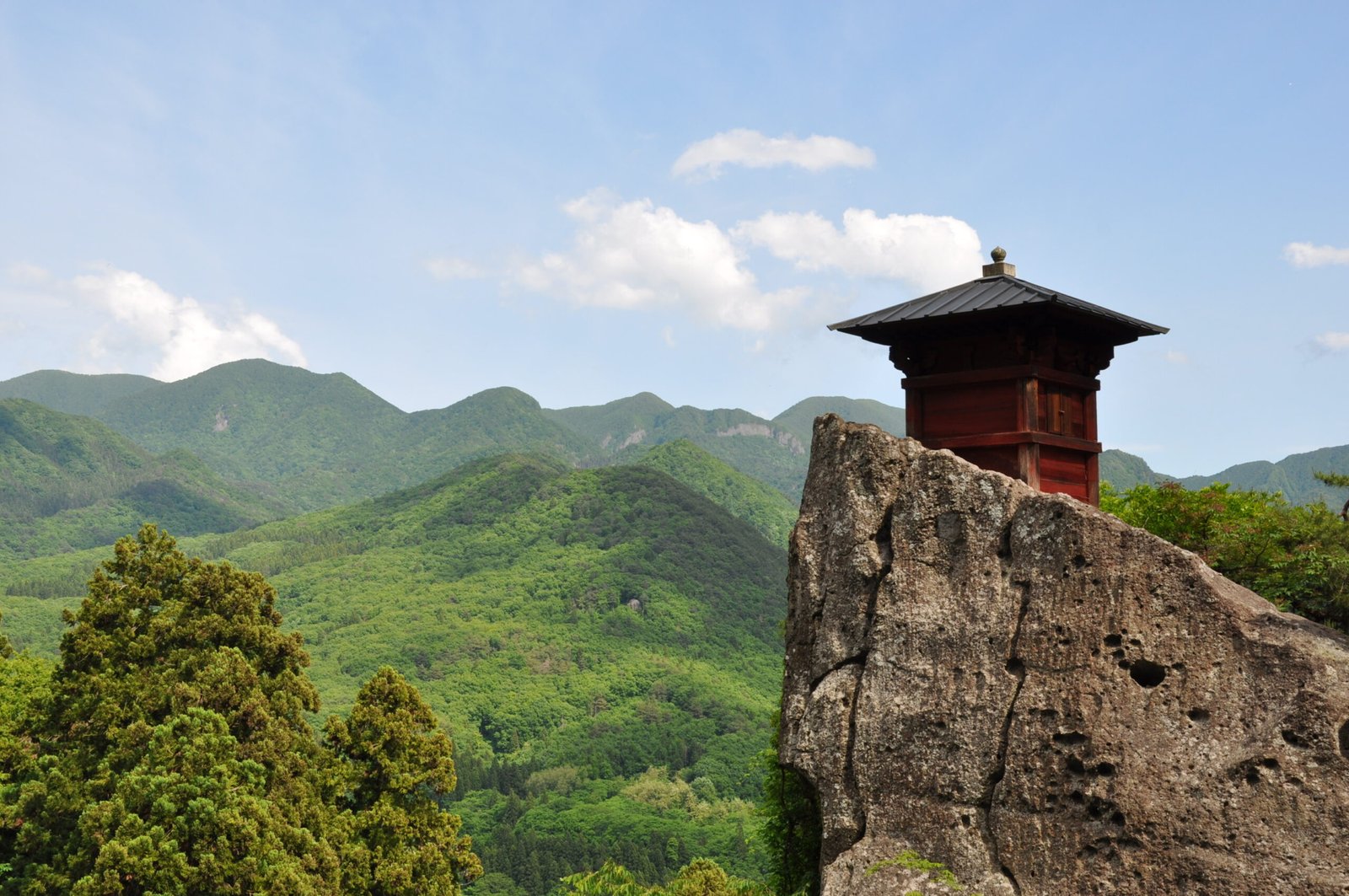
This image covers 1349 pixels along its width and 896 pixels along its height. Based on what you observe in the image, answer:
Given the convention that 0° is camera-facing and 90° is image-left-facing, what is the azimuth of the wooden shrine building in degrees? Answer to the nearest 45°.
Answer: approximately 315°

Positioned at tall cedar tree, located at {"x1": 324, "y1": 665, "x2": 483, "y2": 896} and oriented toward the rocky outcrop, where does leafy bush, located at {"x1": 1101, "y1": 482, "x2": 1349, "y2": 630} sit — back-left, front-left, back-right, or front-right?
front-left

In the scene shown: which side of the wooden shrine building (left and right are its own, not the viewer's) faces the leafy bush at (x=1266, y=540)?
left
